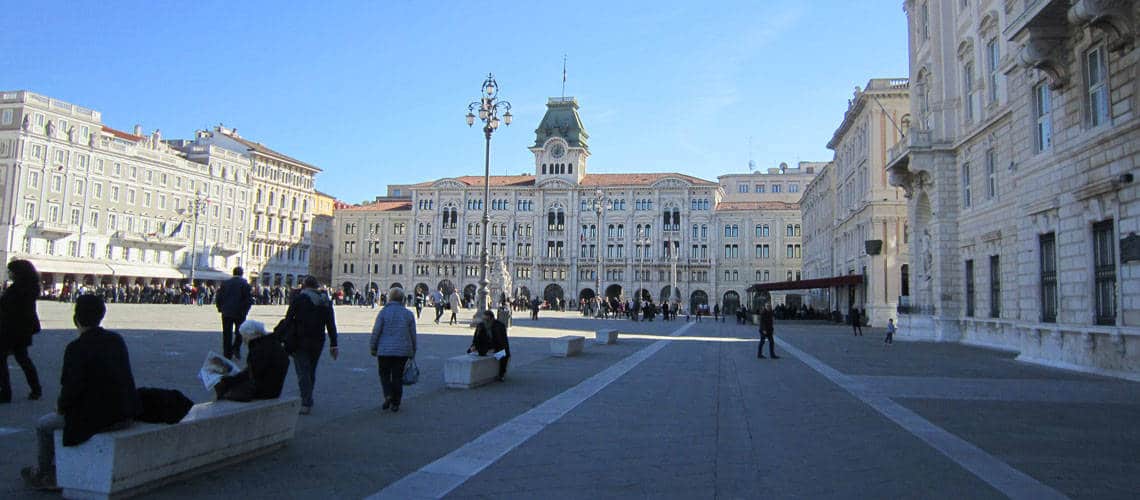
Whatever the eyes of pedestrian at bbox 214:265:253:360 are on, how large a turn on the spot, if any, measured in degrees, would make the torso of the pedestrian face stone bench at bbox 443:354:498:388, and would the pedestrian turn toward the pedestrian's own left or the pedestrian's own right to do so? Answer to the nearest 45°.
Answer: approximately 135° to the pedestrian's own right

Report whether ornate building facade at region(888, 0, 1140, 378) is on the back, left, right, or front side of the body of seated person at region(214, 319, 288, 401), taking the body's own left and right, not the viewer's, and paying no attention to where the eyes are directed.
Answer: back

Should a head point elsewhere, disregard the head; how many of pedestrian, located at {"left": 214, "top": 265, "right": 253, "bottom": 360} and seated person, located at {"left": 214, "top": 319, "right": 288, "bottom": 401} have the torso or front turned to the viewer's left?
1

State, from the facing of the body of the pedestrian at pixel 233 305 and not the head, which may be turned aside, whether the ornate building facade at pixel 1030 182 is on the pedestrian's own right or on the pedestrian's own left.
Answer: on the pedestrian's own right

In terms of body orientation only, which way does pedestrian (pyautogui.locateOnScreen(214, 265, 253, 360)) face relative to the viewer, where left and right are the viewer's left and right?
facing away from the viewer

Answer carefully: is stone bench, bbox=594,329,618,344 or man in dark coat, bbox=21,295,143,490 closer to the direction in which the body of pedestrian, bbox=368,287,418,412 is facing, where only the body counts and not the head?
the stone bench

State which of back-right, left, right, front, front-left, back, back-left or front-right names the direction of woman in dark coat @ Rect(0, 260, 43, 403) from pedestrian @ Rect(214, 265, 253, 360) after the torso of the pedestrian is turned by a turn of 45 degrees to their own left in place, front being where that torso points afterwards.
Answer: left

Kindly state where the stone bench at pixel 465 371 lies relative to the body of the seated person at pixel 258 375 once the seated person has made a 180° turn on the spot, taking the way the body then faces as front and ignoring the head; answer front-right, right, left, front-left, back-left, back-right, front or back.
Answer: front-left

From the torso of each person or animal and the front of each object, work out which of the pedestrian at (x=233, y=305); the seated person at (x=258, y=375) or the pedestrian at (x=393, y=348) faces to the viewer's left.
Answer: the seated person at (x=258, y=375)

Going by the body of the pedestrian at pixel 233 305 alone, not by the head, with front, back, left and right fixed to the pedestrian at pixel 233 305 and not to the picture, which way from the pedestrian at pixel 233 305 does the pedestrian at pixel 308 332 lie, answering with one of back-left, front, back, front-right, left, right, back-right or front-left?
back

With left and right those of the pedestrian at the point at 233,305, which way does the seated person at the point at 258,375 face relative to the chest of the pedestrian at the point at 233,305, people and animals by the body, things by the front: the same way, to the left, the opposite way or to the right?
to the left

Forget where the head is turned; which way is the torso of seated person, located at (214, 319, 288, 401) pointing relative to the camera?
to the viewer's left

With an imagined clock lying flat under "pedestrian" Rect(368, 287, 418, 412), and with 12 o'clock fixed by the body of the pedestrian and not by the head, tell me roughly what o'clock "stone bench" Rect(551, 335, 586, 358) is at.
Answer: The stone bench is roughly at 1 o'clock from the pedestrian.

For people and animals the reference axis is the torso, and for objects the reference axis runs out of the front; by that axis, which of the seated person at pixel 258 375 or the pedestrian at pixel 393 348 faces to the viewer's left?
the seated person at pixel 258 375

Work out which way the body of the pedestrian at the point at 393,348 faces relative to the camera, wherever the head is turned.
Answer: away from the camera
